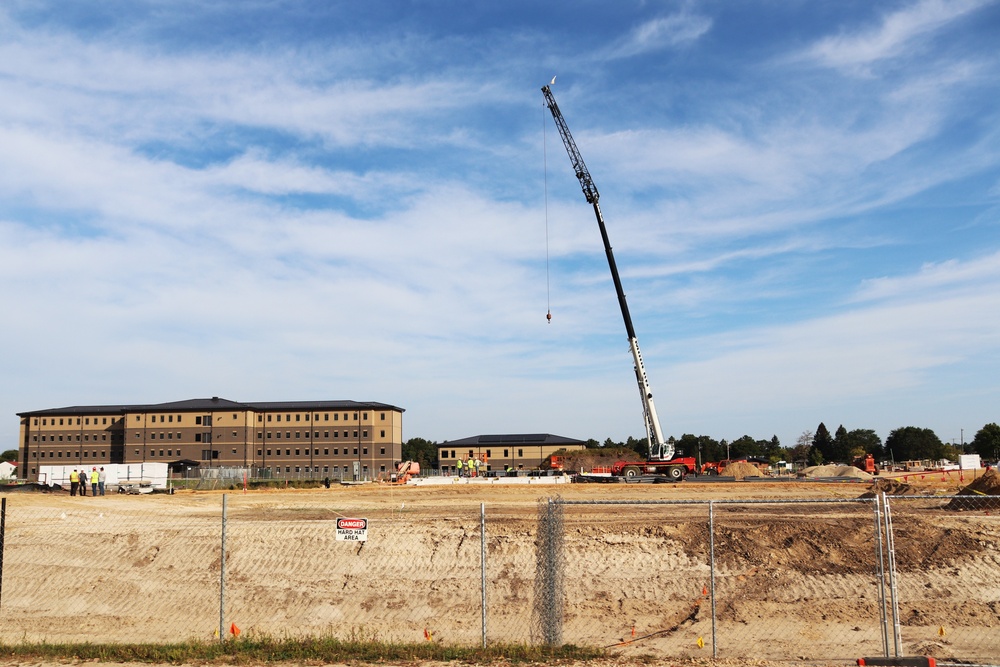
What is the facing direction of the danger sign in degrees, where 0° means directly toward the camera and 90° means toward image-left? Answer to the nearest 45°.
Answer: approximately 0°

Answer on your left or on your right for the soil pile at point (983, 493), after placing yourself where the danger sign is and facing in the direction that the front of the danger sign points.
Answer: on your left
